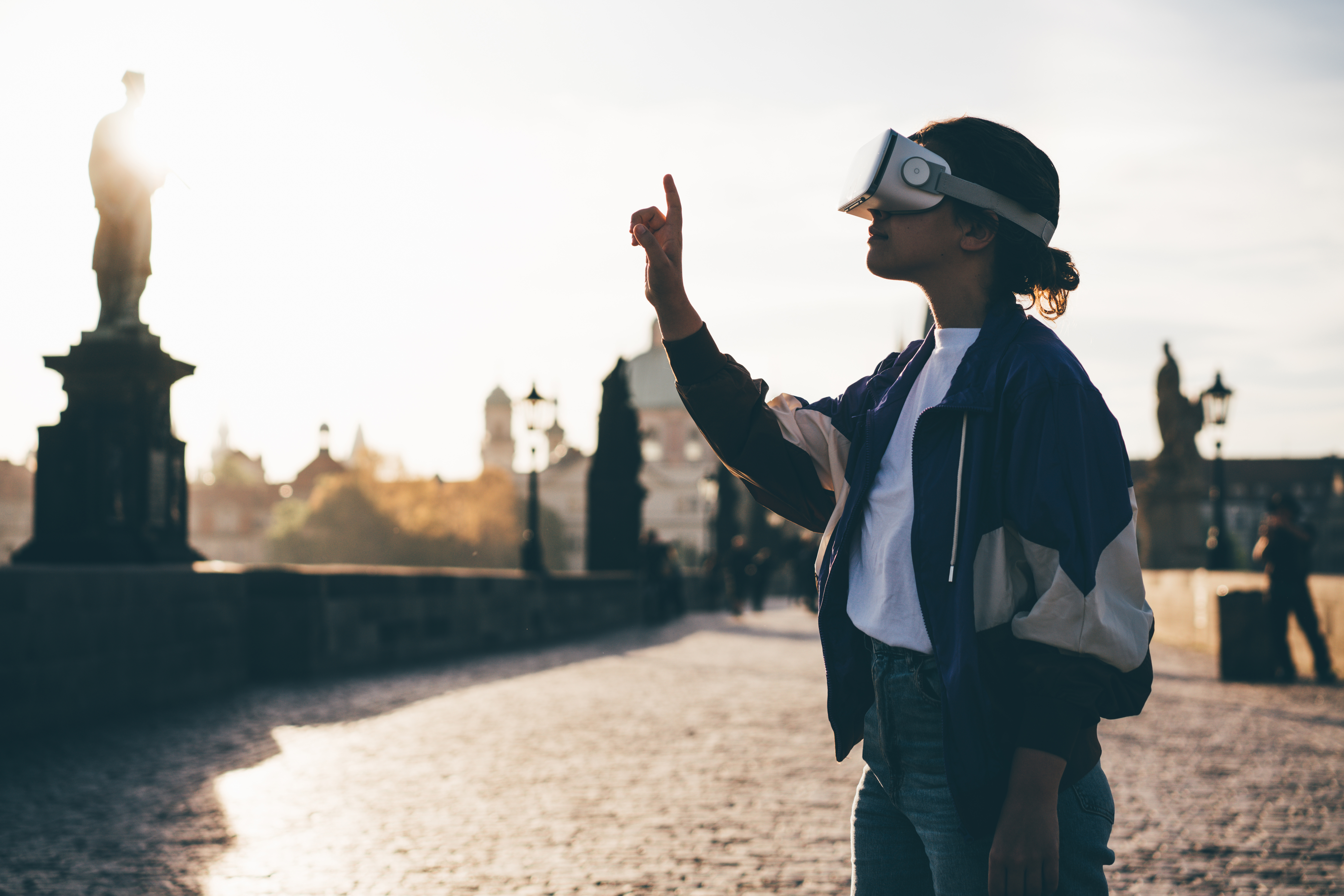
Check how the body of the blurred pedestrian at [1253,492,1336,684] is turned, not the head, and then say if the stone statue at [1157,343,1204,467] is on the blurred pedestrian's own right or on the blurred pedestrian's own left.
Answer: on the blurred pedestrian's own right

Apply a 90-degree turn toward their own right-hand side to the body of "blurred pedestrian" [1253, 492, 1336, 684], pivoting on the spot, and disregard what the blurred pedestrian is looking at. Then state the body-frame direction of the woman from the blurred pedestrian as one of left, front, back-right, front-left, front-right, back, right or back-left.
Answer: back-left

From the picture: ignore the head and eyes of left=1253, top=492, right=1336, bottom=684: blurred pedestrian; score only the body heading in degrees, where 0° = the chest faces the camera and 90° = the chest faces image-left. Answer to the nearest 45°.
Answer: approximately 45°

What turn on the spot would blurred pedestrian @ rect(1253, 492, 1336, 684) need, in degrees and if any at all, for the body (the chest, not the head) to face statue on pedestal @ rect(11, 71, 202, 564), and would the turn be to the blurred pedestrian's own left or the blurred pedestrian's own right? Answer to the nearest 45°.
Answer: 0° — they already face it

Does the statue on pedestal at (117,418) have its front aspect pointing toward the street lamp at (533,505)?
no

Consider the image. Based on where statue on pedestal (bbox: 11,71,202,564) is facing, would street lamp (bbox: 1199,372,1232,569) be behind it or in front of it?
in front

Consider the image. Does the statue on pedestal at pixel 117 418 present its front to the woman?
no

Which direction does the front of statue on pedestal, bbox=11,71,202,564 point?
to the viewer's right

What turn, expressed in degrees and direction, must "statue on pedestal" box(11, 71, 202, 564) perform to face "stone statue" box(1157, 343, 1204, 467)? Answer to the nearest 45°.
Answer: approximately 45° to its left

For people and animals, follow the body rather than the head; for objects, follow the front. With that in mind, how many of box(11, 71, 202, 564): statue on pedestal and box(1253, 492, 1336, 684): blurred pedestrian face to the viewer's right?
1

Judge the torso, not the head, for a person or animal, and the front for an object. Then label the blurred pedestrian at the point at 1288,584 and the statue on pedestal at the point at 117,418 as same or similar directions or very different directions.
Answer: very different directions

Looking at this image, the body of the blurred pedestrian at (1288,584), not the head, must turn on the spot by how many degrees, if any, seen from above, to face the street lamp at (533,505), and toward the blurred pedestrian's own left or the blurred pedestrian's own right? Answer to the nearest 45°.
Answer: approximately 90° to the blurred pedestrian's own right

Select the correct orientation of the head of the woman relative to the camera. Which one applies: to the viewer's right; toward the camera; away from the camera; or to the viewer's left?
to the viewer's left
